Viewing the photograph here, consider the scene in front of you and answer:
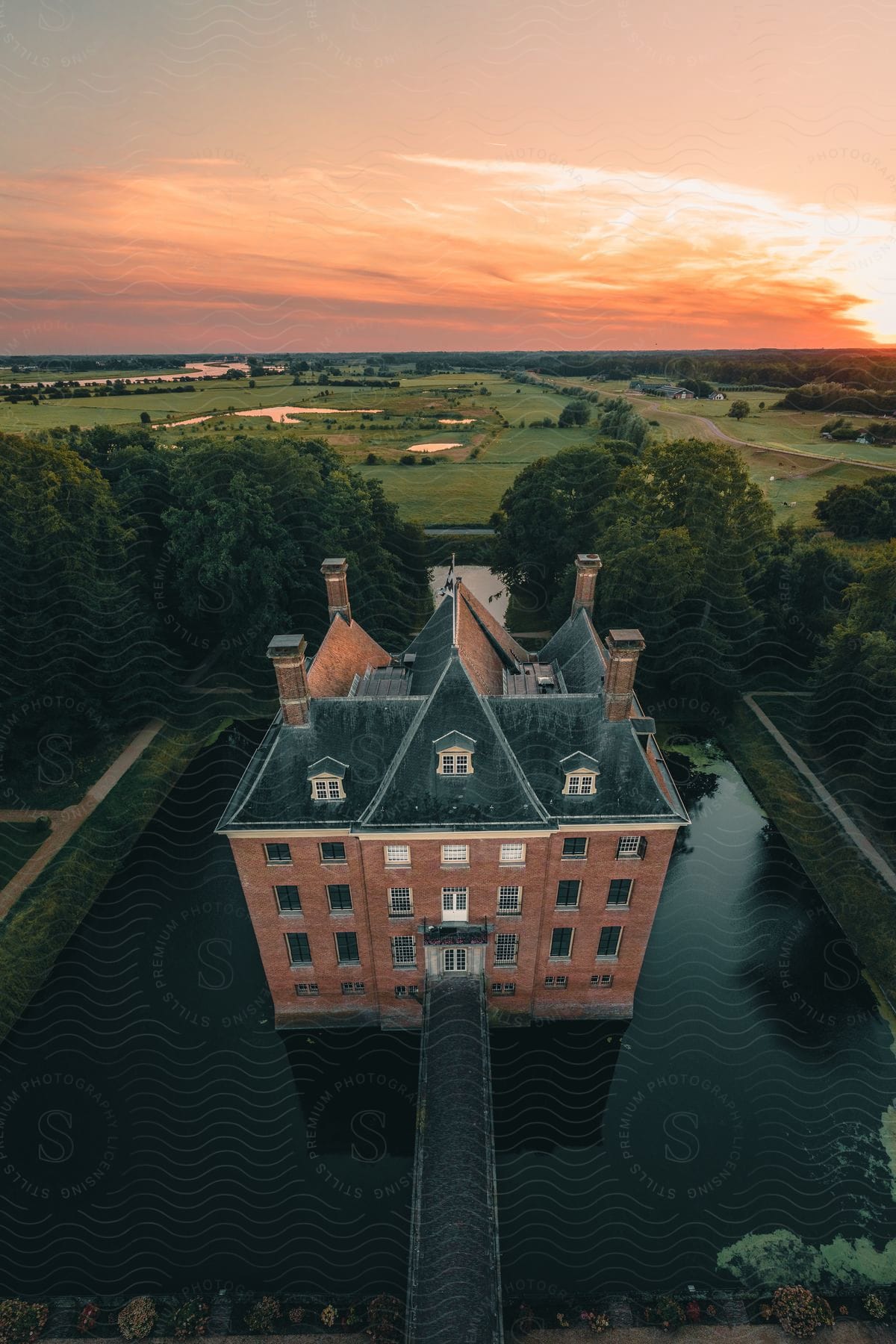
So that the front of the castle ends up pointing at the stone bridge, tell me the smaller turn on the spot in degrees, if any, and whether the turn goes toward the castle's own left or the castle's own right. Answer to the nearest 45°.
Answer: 0° — it already faces it

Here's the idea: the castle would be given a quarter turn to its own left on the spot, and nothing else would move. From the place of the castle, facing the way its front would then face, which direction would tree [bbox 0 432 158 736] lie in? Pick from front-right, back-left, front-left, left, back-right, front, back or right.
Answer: back-left

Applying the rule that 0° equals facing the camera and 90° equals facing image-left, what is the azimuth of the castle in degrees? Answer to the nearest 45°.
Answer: approximately 0°
